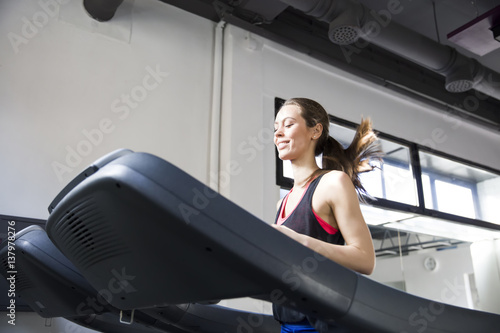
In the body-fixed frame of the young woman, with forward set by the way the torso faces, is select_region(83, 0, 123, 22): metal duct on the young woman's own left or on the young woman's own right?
on the young woman's own right

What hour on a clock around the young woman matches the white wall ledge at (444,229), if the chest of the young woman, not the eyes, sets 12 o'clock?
The white wall ledge is roughly at 5 o'clock from the young woman.

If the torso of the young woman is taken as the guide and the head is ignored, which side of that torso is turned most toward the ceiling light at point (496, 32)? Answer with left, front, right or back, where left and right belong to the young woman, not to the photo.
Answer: back

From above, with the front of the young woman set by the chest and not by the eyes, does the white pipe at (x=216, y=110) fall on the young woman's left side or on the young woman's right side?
on the young woman's right side

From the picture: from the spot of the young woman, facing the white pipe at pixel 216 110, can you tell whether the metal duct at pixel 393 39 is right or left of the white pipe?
right

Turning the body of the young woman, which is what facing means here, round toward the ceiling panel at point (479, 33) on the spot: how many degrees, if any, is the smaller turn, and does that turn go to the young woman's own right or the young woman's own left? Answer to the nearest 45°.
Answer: approximately 180°

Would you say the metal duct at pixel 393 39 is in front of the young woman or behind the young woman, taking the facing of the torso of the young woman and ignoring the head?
behind

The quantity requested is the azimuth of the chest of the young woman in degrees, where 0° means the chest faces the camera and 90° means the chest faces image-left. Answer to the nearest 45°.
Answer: approximately 45°
